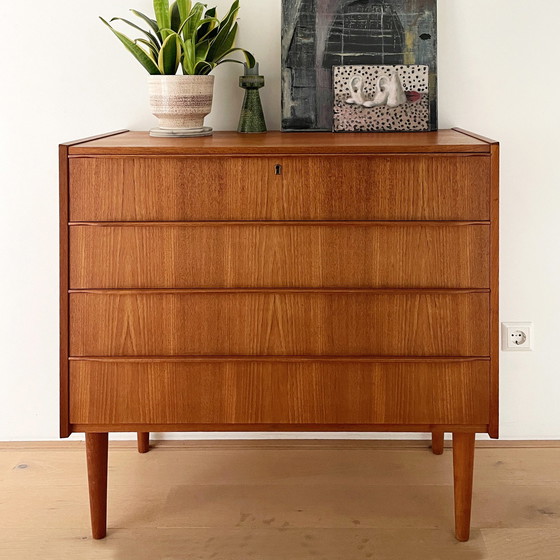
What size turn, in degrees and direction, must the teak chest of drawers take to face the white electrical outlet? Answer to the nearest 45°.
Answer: approximately 135° to its left

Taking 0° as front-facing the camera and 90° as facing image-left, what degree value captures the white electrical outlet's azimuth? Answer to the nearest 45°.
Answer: approximately 0°

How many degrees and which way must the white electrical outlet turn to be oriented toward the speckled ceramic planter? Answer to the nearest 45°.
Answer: approximately 45° to its right

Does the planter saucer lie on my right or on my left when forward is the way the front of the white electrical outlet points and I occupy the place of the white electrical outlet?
on my right

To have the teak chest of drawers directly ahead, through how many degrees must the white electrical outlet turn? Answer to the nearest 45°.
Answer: approximately 45° to its right

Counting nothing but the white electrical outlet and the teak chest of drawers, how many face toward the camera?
2

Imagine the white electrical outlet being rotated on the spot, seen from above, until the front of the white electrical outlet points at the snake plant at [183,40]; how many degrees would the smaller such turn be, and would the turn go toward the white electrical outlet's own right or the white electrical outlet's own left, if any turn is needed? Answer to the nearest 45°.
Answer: approximately 45° to the white electrical outlet's own right
